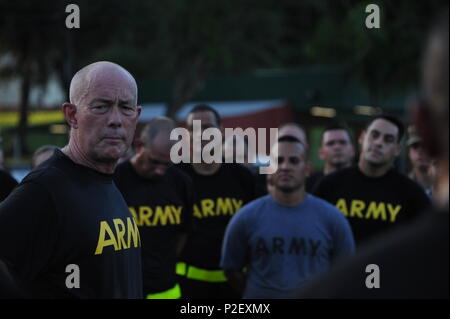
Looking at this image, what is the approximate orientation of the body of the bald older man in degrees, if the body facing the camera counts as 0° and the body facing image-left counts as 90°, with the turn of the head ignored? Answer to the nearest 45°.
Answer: approximately 315°

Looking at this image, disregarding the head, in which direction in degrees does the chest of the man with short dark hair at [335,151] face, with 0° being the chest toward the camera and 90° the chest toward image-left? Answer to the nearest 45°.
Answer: approximately 0°

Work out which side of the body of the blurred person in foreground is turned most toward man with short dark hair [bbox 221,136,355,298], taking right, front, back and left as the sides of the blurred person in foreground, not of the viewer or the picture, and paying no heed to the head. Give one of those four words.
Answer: front

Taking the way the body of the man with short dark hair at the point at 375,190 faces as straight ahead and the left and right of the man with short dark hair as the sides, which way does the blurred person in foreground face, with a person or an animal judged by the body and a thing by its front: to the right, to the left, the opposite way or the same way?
the opposite way

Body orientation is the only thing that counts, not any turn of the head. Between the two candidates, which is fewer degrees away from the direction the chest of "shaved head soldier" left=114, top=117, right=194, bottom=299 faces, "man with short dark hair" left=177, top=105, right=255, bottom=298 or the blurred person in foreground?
the blurred person in foreground

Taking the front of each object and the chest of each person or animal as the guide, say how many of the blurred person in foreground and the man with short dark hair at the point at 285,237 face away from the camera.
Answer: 1

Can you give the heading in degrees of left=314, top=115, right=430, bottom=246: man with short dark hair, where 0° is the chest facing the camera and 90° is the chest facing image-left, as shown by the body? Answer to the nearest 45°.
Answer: approximately 0°

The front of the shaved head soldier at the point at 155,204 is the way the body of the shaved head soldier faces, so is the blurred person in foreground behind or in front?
in front

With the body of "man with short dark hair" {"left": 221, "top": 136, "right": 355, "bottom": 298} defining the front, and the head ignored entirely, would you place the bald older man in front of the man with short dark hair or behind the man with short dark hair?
in front

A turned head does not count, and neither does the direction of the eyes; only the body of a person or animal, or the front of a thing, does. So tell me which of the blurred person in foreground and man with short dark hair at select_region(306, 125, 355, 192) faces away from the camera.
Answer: the blurred person in foreground

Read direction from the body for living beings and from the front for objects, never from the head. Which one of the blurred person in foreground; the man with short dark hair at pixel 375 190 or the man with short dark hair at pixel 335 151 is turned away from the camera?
the blurred person in foreground

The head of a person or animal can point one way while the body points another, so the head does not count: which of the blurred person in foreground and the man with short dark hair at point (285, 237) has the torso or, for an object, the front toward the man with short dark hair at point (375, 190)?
the blurred person in foreground

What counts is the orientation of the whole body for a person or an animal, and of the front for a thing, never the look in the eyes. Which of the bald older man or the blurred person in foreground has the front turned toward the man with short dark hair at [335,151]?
the blurred person in foreground

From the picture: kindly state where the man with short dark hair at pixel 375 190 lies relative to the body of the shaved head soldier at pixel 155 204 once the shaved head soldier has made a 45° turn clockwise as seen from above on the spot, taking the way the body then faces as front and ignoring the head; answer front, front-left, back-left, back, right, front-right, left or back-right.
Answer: back-left
